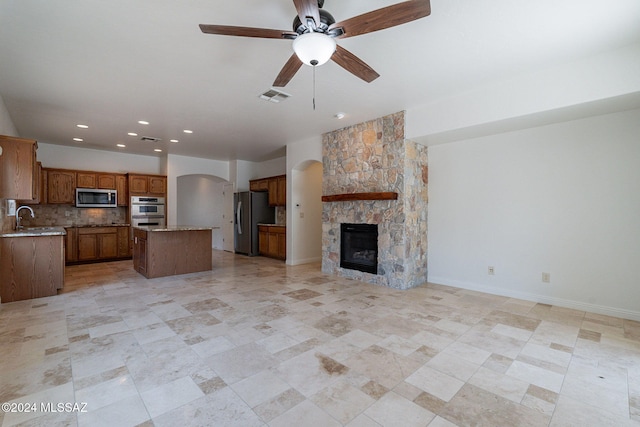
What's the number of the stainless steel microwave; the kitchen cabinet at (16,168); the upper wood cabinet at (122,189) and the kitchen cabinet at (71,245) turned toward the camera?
3

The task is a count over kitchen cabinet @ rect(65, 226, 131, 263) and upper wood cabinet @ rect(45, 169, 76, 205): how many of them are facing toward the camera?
2

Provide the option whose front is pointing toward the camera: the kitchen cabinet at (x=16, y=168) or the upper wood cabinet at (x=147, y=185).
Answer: the upper wood cabinet

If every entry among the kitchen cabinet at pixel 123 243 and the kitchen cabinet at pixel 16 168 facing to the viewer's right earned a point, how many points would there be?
1

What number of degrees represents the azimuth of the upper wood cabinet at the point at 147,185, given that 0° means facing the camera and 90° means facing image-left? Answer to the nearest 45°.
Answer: approximately 0°

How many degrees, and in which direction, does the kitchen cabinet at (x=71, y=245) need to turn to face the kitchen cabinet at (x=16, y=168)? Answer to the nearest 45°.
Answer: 0° — it already faces it

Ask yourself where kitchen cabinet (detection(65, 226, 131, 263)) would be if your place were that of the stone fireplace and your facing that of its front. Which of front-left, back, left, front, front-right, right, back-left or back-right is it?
front-right

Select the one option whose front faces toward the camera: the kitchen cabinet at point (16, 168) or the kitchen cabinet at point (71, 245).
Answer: the kitchen cabinet at point (71, 245)

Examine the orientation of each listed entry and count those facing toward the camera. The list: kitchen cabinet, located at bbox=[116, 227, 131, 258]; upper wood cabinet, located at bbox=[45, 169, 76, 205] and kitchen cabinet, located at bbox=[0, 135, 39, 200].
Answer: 2

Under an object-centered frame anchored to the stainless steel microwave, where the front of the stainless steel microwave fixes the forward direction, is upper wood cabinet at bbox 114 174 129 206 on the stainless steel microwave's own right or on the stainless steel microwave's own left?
on the stainless steel microwave's own left

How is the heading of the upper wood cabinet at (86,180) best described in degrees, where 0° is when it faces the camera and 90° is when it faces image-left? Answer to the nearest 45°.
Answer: approximately 0°

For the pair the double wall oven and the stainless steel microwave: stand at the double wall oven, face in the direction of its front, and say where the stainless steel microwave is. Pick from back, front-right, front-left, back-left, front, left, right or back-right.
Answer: right

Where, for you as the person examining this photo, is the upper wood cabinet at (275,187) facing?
facing the viewer and to the left of the viewer

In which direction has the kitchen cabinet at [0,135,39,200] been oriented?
to the viewer's right

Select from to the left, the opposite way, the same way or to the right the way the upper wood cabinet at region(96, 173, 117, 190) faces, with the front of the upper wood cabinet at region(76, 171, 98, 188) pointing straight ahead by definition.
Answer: the same way

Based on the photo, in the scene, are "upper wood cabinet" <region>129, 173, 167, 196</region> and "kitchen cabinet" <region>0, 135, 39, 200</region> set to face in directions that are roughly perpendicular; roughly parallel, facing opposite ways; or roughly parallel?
roughly perpendicular

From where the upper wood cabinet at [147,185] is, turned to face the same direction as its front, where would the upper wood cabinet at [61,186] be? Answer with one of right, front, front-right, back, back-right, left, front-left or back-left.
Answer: right

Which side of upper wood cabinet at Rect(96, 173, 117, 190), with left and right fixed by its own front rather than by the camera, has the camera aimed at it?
front
